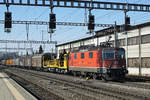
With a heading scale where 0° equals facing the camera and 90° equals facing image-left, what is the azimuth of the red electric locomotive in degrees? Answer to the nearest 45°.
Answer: approximately 315°
